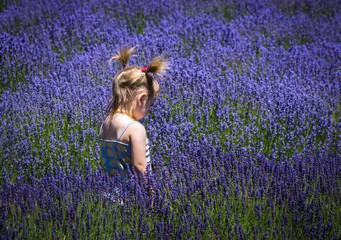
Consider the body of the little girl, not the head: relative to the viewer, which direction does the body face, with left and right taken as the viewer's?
facing away from the viewer and to the right of the viewer

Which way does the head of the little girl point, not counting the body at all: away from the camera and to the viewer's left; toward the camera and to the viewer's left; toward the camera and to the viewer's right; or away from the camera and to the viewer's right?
away from the camera and to the viewer's right
